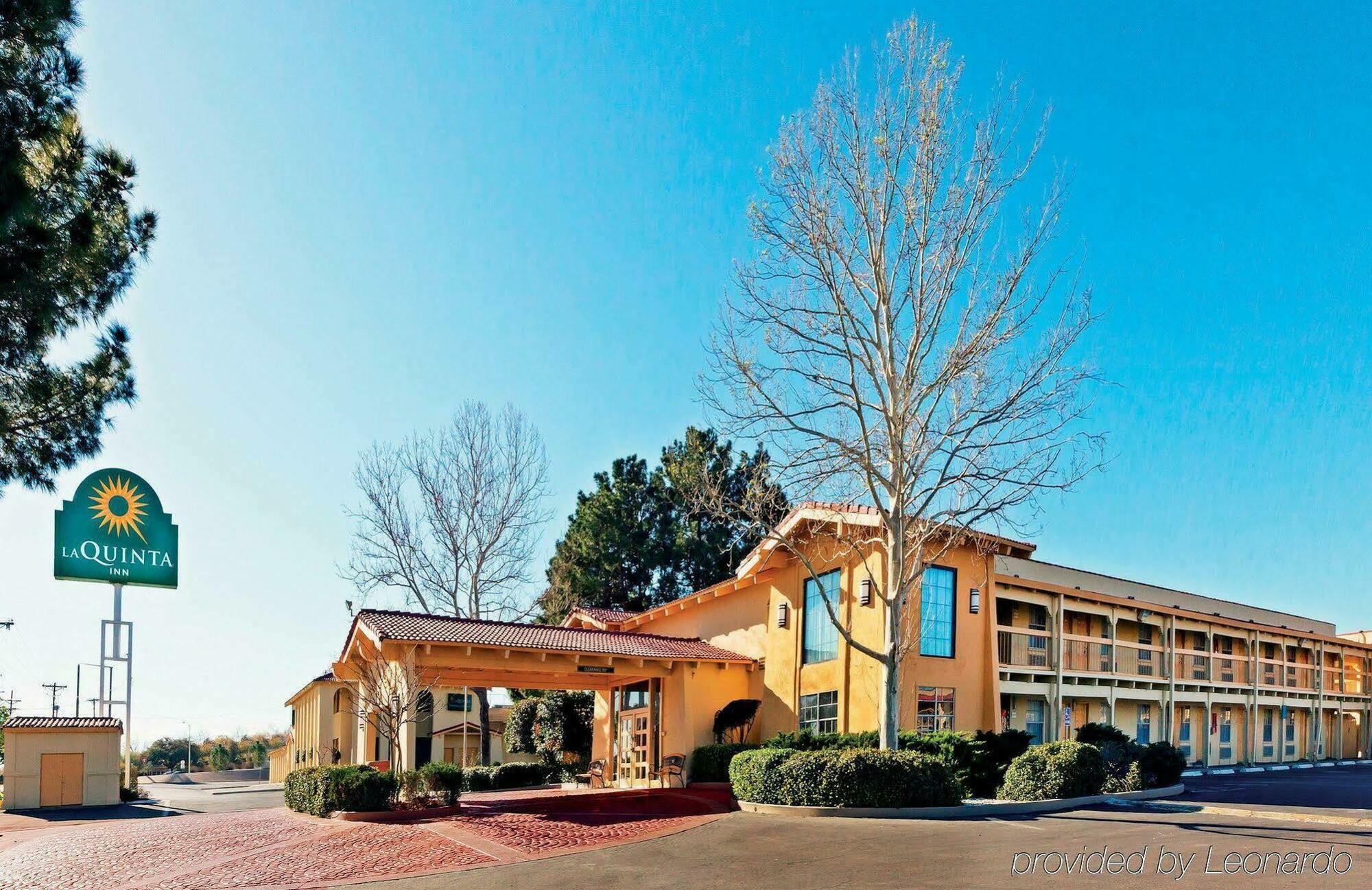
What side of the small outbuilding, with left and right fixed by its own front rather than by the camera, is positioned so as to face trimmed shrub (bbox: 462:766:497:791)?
left

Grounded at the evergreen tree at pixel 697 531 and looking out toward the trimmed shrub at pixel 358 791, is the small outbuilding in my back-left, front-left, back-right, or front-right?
front-right

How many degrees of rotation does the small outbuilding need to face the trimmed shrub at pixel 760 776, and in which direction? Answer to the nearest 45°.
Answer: approximately 45° to its left

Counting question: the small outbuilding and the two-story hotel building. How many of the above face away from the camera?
0

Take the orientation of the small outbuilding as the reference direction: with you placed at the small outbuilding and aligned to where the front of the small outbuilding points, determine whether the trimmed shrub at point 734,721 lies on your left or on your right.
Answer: on your left

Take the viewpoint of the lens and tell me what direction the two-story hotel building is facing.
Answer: facing the viewer and to the left of the viewer

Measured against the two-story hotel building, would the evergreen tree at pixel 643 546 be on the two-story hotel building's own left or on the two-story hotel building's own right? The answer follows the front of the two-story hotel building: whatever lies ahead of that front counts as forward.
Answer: on the two-story hotel building's own right

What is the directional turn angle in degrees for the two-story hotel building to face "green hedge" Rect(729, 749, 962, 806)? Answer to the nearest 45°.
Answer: approximately 45° to its left

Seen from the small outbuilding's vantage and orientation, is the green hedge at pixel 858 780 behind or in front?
in front

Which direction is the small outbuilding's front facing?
toward the camera

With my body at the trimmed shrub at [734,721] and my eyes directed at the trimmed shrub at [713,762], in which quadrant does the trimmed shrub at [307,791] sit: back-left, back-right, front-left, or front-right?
front-right
